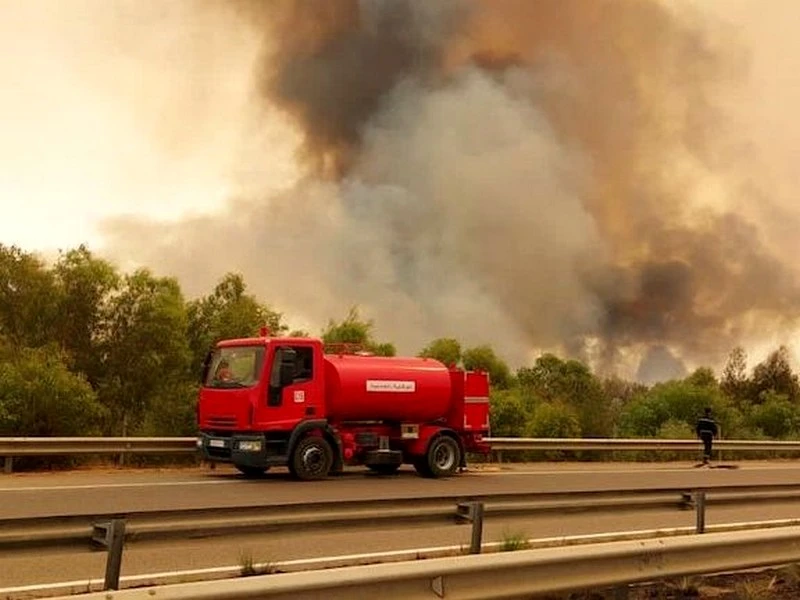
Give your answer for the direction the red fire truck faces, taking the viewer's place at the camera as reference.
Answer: facing the viewer and to the left of the viewer

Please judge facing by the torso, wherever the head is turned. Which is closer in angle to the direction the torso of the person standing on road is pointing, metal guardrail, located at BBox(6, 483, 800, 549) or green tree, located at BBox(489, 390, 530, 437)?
the green tree

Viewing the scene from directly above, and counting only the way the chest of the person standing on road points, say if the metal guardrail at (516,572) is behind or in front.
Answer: behind

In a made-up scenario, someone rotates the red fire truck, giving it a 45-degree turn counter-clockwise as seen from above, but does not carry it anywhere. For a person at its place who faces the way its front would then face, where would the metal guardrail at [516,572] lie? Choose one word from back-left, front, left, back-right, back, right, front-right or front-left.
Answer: front

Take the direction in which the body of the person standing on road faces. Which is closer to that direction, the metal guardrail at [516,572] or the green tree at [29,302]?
the green tree

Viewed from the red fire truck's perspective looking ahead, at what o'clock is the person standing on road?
The person standing on road is roughly at 6 o'clock from the red fire truck.

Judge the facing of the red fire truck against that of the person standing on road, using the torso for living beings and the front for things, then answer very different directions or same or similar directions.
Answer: very different directions

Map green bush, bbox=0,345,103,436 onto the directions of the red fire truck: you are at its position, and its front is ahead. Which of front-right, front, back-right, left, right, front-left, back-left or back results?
right

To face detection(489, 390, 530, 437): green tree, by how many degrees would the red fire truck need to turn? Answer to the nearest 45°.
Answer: approximately 135° to its right

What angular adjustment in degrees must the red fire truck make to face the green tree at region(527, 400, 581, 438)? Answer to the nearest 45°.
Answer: approximately 135° to its right

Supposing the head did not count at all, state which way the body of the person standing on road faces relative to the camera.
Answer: away from the camera
